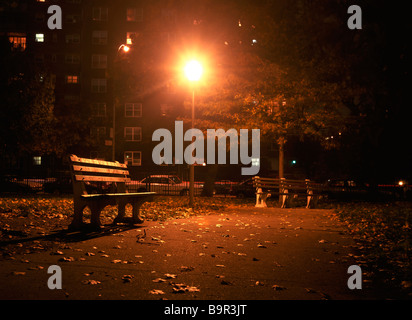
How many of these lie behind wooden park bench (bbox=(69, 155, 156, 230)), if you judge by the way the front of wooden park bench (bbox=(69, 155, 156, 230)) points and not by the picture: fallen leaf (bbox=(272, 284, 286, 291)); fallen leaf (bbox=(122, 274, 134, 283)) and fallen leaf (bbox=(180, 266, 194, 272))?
0

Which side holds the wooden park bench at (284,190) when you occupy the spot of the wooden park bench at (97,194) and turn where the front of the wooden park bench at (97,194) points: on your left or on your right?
on your left

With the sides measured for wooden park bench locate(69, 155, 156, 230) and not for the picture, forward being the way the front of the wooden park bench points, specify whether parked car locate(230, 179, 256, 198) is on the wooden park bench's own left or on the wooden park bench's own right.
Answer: on the wooden park bench's own left

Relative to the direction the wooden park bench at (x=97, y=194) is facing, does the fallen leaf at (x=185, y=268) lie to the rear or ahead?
ahead

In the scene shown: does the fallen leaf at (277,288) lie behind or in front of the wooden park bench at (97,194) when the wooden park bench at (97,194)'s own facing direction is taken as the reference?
in front

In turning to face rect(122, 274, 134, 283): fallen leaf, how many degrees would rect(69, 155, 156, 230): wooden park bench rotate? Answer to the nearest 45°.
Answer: approximately 45° to its right

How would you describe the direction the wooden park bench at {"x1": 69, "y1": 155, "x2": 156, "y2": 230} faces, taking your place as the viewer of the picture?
facing the viewer and to the right of the viewer

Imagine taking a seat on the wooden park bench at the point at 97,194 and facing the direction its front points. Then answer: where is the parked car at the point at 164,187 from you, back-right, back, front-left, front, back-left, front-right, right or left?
back-left

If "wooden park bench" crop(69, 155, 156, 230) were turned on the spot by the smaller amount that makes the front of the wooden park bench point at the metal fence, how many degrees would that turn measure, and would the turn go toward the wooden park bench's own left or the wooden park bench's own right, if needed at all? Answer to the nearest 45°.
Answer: approximately 135° to the wooden park bench's own left

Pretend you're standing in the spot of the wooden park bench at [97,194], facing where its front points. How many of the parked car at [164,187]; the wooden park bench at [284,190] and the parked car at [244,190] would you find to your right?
0

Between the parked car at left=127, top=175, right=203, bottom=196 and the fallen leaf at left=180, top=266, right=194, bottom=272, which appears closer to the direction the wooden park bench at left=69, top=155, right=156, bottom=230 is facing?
the fallen leaf
